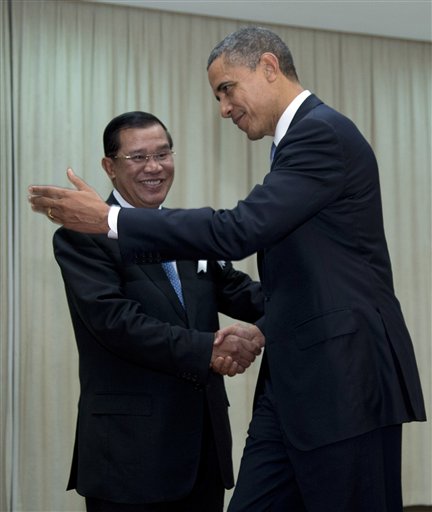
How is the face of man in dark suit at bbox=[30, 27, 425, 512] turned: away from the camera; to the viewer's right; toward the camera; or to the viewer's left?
to the viewer's left

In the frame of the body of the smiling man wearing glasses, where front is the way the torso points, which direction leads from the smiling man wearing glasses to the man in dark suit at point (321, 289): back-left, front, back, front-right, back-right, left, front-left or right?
front

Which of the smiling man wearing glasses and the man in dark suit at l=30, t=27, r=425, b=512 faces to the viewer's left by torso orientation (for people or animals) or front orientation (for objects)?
the man in dark suit

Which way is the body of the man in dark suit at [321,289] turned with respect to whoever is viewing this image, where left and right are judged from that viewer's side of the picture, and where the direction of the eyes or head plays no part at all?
facing to the left of the viewer

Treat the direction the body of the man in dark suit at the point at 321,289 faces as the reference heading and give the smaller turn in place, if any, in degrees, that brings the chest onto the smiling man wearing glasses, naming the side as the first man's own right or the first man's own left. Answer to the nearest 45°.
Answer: approximately 45° to the first man's own right

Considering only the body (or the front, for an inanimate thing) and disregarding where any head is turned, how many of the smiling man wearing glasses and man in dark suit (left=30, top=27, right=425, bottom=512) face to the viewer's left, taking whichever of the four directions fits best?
1
